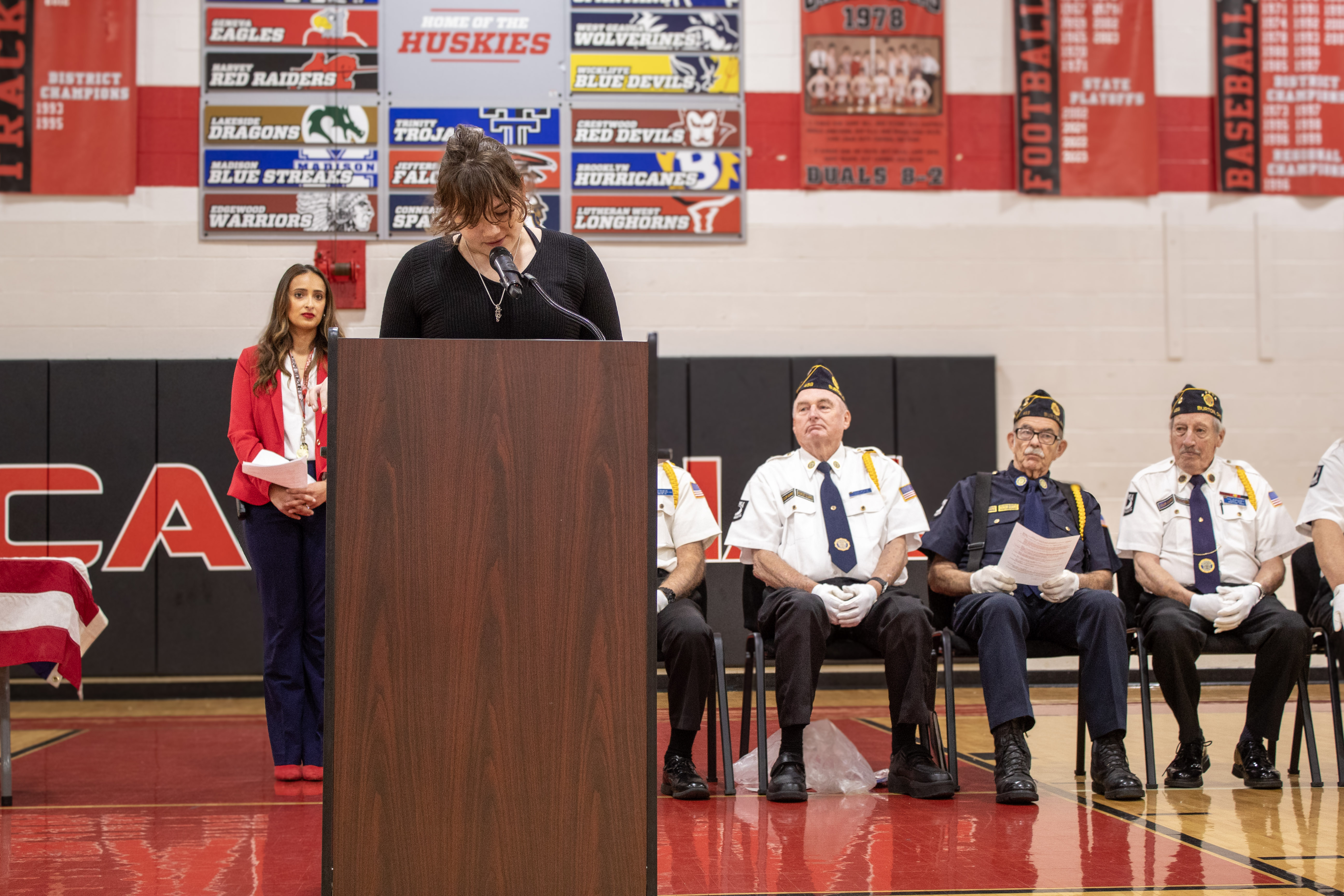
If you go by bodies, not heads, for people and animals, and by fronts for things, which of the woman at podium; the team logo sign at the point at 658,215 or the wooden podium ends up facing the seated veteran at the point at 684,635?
the team logo sign

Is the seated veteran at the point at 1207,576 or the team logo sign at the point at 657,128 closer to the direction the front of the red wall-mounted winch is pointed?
the seated veteran

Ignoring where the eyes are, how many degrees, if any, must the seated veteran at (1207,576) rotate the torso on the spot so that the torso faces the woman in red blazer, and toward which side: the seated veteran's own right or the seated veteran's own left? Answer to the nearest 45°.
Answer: approximately 45° to the seated veteran's own right

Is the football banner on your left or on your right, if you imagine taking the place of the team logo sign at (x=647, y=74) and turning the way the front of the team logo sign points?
on your left
